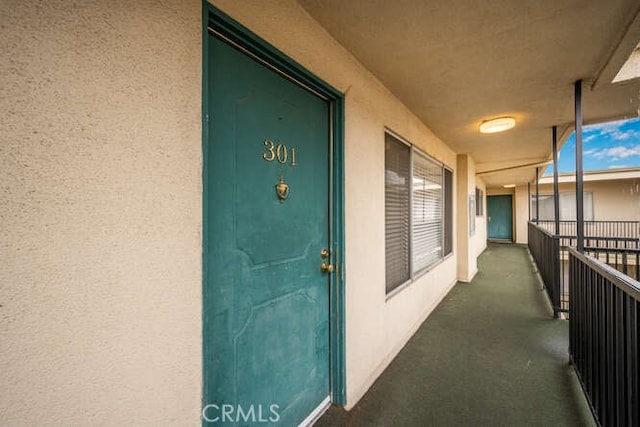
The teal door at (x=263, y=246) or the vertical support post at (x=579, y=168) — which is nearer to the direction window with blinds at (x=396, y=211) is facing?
the vertical support post

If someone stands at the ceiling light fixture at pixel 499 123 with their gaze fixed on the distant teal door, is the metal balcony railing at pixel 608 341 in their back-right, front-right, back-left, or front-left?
back-right

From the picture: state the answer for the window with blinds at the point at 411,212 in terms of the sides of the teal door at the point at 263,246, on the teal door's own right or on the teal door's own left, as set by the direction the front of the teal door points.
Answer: on the teal door's own left

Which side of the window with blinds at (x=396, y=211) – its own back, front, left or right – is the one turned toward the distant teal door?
left

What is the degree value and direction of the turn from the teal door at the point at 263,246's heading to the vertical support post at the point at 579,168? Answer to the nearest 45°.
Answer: approximately 45° to its left

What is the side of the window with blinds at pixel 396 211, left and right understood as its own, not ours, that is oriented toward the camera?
right

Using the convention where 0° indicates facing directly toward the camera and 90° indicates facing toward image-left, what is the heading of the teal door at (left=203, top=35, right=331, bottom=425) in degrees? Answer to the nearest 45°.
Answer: approximately 315°

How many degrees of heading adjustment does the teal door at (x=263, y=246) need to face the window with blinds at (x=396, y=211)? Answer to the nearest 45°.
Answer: approximately 90° to its left

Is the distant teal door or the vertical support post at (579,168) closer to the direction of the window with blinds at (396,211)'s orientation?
the vertical support post
